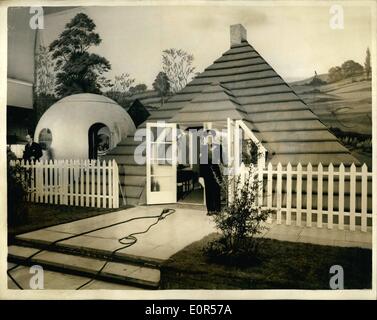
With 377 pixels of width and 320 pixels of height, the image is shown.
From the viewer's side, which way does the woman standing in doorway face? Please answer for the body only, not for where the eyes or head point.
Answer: toward the camera

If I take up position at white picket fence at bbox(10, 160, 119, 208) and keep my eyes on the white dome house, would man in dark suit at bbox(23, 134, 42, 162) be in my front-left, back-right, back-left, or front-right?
front-left

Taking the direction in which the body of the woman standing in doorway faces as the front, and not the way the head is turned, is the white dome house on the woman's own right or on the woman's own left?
on the woman's own right

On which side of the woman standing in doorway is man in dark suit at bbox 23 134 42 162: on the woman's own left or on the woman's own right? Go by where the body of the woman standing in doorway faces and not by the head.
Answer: on the woman's own right

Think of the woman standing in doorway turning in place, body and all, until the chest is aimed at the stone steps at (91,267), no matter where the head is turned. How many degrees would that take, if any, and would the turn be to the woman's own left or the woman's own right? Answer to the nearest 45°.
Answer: approximately 45° to the woman's own right

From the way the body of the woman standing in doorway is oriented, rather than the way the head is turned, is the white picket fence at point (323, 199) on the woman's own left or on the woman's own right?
on the woman's own left

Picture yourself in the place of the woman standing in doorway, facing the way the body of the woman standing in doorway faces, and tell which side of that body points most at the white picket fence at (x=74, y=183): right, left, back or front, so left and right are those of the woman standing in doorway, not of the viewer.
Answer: right
